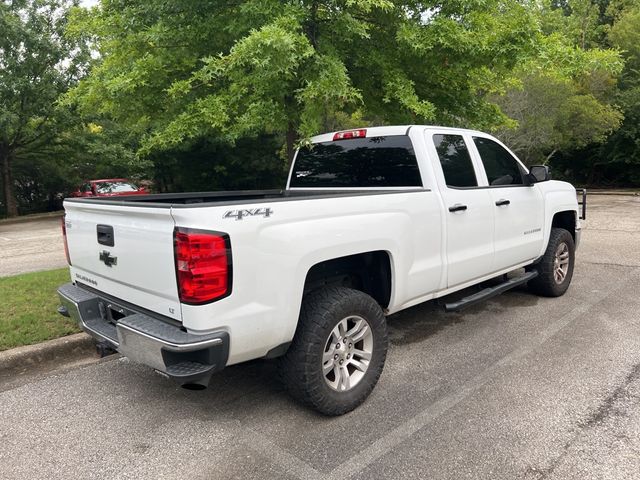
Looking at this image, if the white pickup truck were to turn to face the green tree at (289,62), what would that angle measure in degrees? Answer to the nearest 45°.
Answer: approximately 45° to its left

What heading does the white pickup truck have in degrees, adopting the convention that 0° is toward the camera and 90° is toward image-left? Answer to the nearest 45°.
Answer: approximately 225°

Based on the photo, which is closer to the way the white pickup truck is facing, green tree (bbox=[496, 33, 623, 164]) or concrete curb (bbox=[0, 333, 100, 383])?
the green tree

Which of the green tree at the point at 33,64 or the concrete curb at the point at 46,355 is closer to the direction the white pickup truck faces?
the green tree

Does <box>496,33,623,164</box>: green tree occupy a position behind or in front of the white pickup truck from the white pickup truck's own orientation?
in front

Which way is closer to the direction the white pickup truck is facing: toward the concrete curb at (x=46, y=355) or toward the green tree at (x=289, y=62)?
the green tree

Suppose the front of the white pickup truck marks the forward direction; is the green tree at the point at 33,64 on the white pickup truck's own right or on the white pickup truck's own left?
on the white pickup truck's own left
